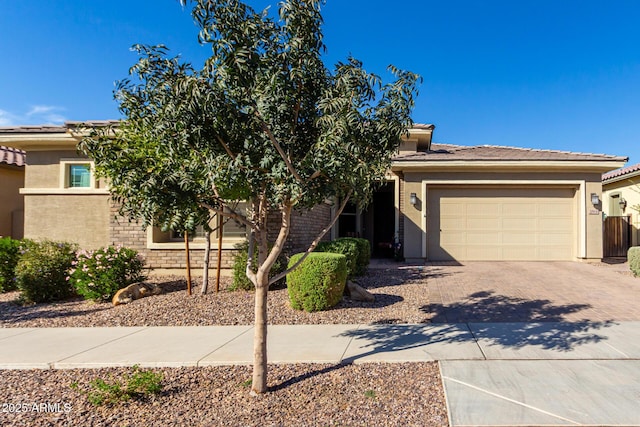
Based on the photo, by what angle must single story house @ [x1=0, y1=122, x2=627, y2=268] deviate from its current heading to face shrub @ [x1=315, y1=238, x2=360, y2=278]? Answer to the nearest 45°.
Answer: approximately 45° to its right

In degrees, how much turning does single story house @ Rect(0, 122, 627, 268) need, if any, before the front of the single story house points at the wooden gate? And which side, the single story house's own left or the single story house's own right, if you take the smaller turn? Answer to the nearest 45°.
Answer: approximately 90° to the single story house's own left

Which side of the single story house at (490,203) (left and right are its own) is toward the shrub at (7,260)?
right

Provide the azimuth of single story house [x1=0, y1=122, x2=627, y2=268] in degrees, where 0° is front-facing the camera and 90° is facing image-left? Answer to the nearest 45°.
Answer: approximately 0°

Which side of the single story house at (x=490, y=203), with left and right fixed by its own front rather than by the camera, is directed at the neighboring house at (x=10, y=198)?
right

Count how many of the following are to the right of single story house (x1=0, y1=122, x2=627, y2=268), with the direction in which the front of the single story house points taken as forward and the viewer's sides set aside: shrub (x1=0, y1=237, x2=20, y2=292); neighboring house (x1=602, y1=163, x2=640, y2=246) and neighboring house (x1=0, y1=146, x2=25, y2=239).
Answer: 2

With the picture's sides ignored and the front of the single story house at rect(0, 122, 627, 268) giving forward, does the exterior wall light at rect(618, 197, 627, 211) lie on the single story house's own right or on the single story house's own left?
on the single story house's own left

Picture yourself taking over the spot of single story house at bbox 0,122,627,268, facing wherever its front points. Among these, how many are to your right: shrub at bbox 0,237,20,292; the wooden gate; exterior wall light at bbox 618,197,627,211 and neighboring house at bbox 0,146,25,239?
2

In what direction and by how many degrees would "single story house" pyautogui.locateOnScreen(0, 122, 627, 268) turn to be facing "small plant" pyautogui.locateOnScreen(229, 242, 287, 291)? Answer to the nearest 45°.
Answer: approximately 45° to its right

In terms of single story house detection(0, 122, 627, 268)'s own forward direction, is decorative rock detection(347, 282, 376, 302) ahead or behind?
ahead

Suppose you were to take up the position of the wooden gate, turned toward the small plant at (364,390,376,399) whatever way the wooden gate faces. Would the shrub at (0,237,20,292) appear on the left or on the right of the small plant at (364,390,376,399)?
right
